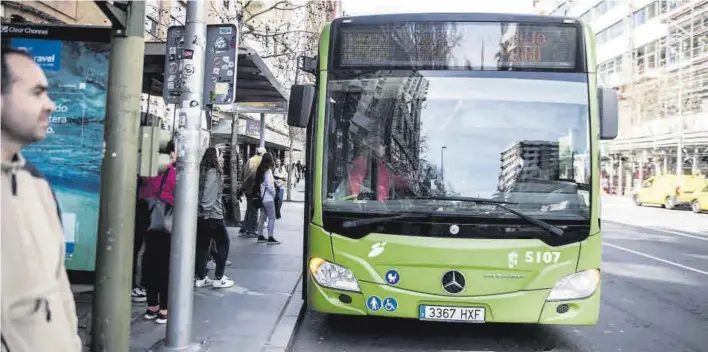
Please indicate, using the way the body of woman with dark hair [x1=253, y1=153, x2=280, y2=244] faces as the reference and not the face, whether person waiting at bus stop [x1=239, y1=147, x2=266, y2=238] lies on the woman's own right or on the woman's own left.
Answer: on the woman's own left

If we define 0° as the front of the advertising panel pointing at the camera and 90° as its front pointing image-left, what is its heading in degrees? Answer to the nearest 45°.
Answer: approximately 0°

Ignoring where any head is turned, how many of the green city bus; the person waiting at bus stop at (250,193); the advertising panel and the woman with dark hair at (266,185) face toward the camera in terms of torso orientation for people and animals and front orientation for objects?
2

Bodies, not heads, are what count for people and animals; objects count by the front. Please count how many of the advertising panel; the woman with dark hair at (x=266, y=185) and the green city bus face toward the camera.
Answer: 2

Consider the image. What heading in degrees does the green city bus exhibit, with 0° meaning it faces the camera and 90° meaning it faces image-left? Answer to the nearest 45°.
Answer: approximately 0°

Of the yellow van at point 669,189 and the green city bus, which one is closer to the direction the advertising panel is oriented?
the green city bus

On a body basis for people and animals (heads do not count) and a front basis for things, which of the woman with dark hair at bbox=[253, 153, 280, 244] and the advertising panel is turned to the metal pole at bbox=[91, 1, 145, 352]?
the advertising panel
